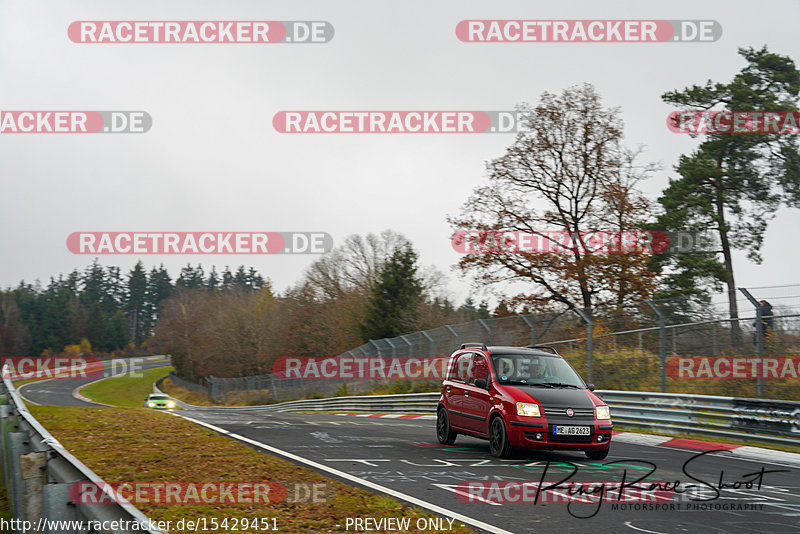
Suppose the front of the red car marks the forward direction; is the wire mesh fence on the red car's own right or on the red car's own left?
on the red car's own left

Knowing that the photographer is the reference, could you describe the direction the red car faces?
facing the viewer and to the right of the viewer

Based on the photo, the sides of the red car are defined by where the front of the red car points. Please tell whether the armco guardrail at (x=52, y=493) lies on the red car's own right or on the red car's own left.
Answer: on the red car's own right

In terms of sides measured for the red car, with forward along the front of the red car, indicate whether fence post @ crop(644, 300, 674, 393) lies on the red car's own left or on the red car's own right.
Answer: on the red car's own left

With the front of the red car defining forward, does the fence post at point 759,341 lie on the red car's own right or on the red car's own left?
on the red car's own left

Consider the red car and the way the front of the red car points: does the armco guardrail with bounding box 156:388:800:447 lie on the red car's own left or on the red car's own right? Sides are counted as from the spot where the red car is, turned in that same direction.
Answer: on the red car's own left

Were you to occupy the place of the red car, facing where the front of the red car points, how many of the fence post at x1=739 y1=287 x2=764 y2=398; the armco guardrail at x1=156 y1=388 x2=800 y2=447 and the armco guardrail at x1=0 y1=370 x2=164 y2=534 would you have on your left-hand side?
2

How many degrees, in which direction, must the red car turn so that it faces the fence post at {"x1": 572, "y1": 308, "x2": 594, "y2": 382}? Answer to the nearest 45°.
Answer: approximately 135° to its left

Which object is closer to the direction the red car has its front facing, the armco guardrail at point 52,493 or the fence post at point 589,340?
the armco guardrail
